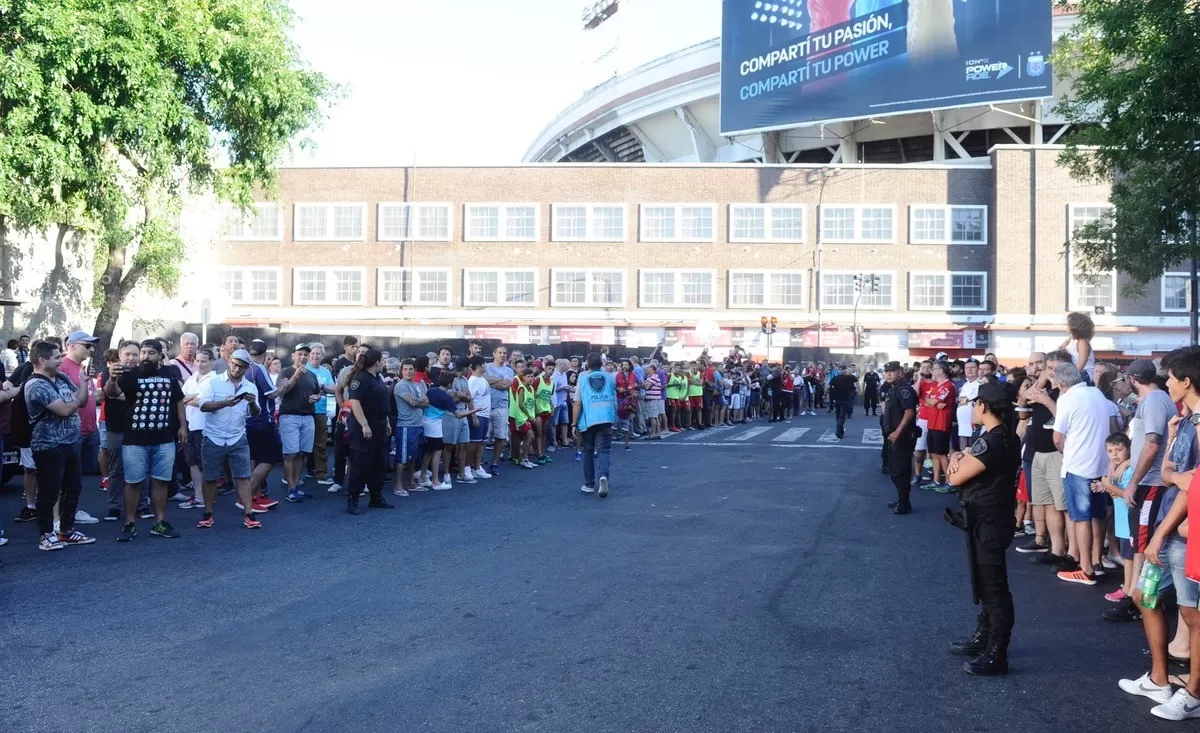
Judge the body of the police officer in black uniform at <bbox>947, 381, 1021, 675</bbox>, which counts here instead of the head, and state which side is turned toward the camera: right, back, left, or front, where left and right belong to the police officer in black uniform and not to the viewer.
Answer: left

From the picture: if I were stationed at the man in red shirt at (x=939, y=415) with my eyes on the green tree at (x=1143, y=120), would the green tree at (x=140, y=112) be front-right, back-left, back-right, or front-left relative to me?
back-left

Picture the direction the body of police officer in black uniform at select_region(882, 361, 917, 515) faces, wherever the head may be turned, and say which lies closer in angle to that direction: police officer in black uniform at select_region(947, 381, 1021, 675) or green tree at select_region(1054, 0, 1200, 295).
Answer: the police officer in black uniform

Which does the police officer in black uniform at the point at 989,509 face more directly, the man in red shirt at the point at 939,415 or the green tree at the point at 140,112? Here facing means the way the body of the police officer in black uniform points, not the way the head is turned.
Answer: the green tree

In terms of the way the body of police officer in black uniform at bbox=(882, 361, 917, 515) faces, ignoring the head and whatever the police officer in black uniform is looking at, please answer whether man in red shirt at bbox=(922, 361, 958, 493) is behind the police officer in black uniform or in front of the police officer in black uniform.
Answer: behind

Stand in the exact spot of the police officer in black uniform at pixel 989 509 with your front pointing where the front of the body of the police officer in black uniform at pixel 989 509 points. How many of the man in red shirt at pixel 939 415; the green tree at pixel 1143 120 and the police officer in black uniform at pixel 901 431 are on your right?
3

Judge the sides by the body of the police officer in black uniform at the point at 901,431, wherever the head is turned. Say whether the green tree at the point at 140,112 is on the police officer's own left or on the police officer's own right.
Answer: on the police officer's own right

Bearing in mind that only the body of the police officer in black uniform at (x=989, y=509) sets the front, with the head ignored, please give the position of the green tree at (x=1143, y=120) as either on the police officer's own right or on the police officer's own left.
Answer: on the police officer's own right

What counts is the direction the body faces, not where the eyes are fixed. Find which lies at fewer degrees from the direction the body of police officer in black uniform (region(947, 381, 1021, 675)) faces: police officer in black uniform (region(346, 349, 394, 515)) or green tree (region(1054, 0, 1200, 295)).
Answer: the police officer in black uniform

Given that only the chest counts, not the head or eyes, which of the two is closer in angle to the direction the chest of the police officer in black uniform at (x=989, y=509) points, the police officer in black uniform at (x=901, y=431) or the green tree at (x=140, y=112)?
the green tree

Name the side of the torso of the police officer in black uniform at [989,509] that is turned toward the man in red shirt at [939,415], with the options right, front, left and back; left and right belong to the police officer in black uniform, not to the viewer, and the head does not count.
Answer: right
